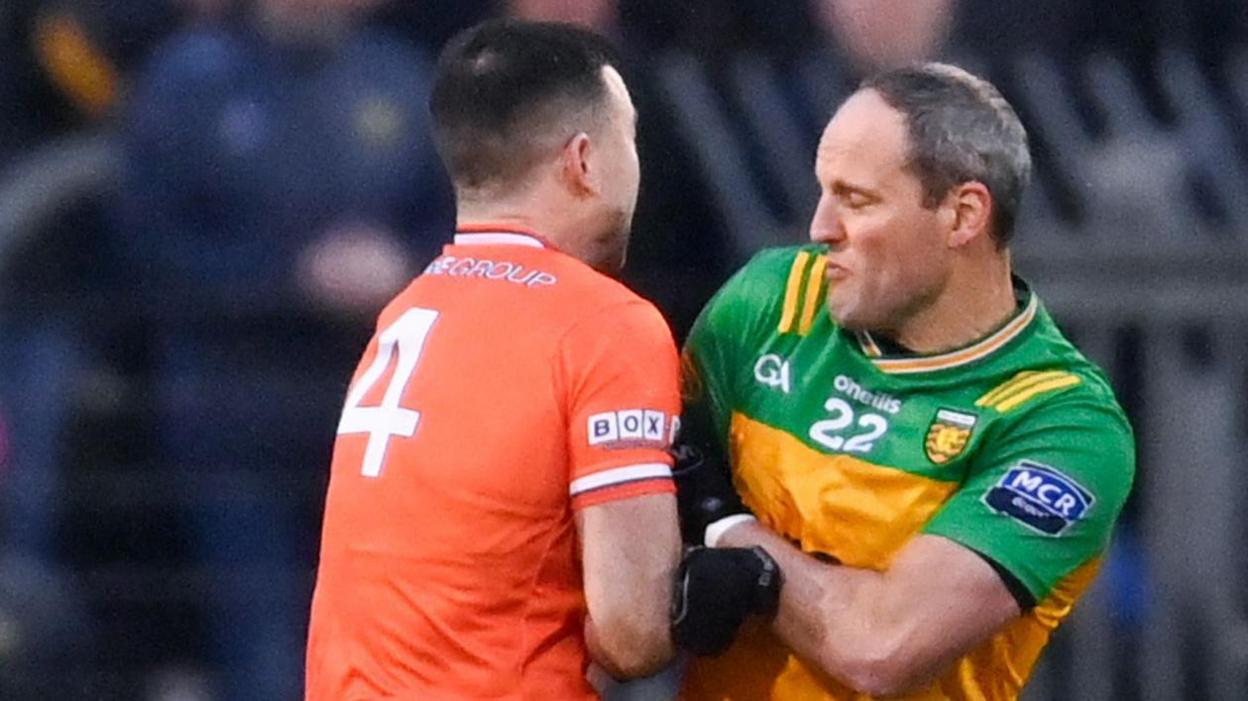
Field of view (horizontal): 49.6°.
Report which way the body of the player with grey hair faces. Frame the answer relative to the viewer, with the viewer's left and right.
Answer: facing the viewer and to the left of the viewer

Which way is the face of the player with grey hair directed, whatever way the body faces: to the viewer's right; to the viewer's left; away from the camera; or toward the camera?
to the viewer's left

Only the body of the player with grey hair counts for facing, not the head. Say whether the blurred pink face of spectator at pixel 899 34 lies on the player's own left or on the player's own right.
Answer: on the player's own right

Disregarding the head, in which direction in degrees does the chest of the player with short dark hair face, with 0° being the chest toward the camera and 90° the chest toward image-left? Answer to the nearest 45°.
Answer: approximately 225°

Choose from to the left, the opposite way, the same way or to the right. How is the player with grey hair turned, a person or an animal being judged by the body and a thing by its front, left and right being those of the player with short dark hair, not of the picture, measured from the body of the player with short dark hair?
the opposite way

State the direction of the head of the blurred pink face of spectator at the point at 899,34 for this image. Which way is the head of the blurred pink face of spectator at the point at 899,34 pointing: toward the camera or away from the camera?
toward the camera

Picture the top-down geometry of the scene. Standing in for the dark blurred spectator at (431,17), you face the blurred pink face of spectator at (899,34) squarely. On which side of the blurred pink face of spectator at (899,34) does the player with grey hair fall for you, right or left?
right

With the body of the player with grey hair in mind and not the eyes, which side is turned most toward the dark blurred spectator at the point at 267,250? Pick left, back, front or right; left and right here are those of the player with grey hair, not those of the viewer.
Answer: right

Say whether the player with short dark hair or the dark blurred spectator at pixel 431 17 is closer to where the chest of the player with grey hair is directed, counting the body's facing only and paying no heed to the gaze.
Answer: the player with short dark hair

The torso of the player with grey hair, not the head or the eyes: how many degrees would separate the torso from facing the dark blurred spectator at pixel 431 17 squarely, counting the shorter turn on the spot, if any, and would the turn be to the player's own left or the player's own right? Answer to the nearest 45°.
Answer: approximately 90° to the player's own right

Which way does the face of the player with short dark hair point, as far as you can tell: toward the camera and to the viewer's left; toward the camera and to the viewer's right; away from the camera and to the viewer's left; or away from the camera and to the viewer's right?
away from the camera and to the viewer's right
